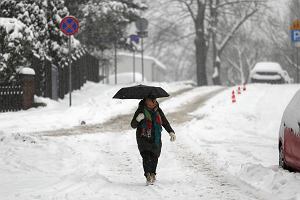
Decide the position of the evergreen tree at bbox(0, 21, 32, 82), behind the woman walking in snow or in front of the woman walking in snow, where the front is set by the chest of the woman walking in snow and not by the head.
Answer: behind

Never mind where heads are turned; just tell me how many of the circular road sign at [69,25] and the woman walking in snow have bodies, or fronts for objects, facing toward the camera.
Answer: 2

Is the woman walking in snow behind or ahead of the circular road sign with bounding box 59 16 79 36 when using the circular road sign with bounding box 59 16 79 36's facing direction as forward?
ahead

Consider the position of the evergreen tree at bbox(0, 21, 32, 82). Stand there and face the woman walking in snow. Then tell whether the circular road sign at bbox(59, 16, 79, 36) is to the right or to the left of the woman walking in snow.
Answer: left

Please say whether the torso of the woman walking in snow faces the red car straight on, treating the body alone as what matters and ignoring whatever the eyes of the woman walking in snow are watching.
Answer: no

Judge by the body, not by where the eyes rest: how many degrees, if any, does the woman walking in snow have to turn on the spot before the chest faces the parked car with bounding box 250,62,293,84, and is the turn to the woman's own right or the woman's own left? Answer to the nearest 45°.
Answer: approximately 180°

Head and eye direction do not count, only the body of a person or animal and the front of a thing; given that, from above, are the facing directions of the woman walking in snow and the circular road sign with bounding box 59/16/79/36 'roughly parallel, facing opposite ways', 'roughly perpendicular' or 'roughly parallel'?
roughly parallel

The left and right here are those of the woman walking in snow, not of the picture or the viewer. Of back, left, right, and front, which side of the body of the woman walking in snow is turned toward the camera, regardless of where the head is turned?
front

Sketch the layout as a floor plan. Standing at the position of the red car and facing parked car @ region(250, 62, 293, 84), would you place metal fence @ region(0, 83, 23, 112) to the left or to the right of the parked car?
left

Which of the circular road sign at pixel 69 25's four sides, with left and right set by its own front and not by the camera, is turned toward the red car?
front
